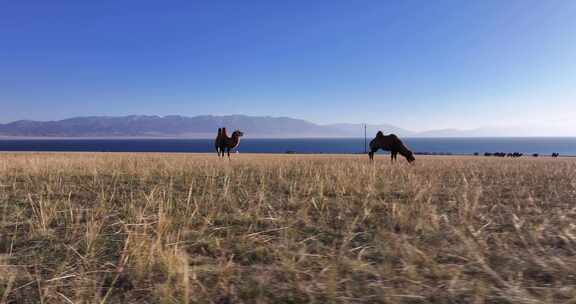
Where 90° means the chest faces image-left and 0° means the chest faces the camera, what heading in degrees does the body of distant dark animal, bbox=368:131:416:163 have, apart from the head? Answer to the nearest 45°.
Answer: approximately 270°

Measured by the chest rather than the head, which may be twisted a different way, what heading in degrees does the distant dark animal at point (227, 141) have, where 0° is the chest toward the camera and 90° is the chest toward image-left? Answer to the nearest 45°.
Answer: approximately 270°

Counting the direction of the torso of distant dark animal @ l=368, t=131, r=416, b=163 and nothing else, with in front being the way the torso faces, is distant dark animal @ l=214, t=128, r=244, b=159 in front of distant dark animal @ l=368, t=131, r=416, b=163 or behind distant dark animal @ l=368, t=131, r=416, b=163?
behind

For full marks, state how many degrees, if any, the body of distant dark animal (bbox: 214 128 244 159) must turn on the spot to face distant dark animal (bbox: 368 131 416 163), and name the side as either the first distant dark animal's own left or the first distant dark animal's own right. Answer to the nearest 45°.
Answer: approximately 45° to the first distant dark animal's own right
